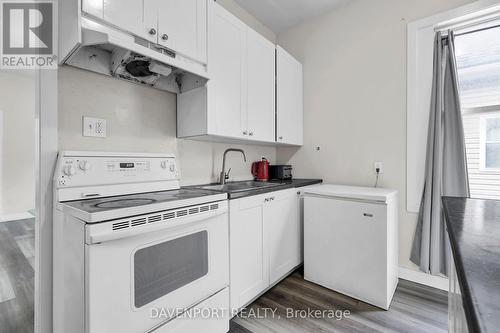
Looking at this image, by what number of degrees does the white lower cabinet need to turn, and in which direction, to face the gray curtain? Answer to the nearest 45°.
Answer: approximately 45° to its left

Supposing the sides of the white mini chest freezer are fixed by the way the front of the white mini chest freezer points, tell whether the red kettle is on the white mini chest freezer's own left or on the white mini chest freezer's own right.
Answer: on the white mini chest freezer's own right

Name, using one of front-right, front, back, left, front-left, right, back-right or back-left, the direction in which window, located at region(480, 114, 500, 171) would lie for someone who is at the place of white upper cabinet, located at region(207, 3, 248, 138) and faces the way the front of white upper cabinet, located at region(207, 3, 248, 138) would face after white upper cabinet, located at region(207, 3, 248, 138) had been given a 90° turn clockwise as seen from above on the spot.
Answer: back-left

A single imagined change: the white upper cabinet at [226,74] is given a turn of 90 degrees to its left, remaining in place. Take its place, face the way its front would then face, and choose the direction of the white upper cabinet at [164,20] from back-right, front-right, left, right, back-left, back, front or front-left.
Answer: back

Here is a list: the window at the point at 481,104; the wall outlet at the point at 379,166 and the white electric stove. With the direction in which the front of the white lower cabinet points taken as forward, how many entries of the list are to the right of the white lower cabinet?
1

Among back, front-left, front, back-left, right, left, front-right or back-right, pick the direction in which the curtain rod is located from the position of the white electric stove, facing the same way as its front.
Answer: front-left

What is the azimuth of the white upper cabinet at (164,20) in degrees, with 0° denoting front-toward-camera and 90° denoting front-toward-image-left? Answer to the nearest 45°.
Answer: approximately 315°

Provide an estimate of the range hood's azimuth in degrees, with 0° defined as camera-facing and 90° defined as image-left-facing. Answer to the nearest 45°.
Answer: approximately 315°

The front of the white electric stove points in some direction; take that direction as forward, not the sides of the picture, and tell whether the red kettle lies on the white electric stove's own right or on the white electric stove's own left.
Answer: on the white electric stove's own left
